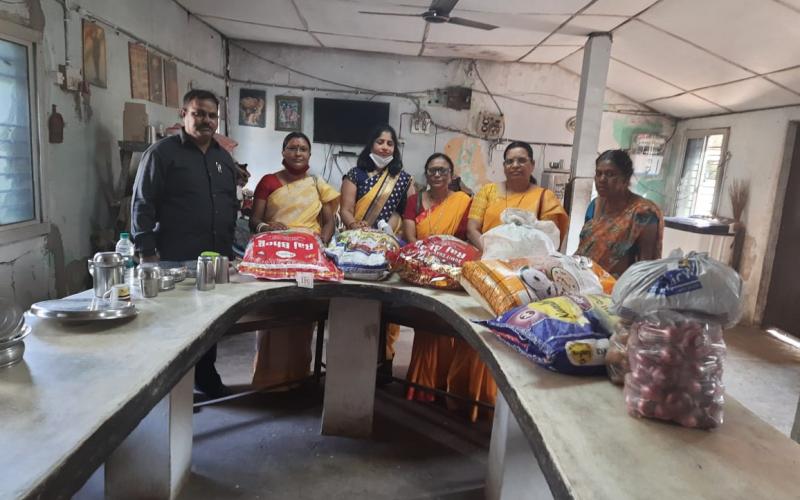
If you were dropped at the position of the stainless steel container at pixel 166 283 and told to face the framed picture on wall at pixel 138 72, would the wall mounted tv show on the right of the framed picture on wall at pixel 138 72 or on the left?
right

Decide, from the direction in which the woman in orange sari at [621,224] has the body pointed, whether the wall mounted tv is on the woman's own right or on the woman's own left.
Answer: on the woman's own right

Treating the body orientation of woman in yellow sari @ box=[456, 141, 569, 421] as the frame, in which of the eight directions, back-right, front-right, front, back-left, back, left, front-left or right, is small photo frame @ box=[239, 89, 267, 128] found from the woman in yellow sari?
back-right

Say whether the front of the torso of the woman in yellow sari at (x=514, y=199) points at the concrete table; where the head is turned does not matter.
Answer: yes

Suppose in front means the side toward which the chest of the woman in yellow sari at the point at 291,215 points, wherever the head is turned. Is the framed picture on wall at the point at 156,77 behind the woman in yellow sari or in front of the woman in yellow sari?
behind

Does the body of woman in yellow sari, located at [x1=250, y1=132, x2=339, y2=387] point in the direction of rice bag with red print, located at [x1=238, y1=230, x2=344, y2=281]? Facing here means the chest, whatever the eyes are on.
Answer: yes

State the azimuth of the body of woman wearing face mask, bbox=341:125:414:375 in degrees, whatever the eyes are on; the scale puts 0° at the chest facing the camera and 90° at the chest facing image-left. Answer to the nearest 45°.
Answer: approximately 0°

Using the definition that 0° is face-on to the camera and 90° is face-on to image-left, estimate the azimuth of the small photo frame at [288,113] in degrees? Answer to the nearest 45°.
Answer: approximately 0°
